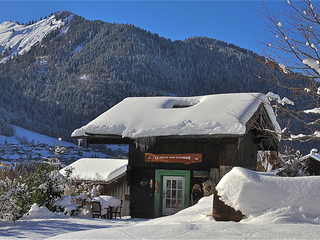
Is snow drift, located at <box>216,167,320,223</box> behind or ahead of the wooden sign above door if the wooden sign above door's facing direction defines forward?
ahead

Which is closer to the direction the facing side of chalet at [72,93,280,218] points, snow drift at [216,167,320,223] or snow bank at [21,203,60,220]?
the snow drift

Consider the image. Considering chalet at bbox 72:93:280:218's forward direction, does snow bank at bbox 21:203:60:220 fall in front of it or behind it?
in front

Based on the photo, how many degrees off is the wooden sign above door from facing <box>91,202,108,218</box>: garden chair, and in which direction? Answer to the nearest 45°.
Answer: approximately 45° to its right

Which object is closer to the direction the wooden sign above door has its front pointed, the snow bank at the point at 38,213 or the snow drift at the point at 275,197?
the snow drift

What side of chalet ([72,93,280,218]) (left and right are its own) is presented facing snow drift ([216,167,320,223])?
left

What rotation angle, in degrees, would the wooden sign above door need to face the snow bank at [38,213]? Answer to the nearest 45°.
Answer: approximately 45° to its right

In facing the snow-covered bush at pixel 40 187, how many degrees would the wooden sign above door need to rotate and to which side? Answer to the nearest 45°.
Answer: approximately 45° to its right

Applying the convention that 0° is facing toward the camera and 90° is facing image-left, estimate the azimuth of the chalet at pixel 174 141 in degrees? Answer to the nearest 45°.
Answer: approximately 0°

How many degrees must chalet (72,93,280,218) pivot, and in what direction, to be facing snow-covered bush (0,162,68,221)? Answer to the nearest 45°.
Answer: approximately 45° to its right
